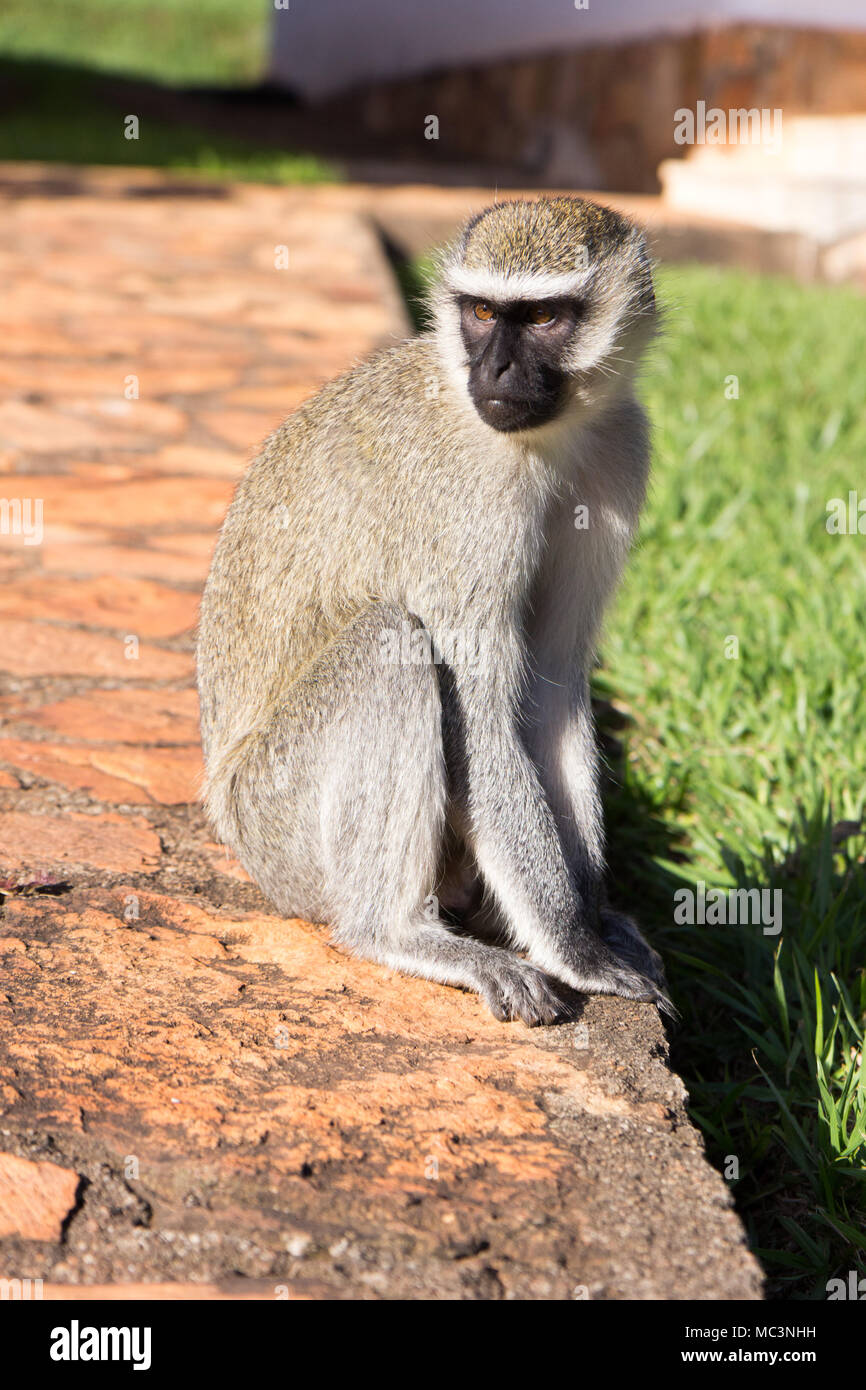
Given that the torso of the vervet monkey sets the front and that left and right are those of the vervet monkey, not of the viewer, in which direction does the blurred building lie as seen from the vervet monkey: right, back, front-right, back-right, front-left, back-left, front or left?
back-left

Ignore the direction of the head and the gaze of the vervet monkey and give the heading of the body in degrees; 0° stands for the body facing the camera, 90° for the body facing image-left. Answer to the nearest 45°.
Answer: approximately 315°

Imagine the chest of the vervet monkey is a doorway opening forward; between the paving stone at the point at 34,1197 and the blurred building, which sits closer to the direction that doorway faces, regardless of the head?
the paving stone

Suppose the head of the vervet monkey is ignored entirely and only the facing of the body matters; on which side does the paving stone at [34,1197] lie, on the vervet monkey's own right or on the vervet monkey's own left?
on the vervet monkey's own right
